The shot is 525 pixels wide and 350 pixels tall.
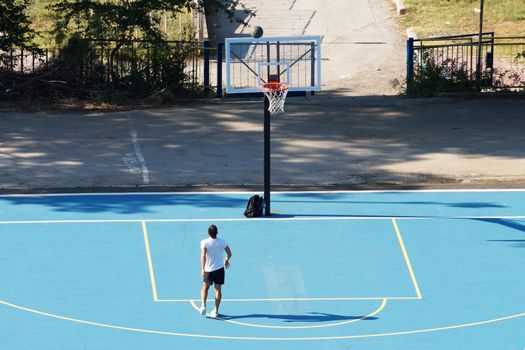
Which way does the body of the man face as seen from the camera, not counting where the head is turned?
away from the camera

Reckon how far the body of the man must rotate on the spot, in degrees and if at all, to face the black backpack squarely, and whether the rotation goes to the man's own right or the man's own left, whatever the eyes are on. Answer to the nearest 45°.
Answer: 0° — they already face it

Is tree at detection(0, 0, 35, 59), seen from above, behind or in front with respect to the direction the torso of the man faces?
in front

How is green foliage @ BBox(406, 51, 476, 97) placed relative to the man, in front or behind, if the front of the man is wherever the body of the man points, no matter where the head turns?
in front

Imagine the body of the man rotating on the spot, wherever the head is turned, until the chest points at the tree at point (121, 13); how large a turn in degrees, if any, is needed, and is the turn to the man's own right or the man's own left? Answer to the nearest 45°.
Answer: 0° — they already face it

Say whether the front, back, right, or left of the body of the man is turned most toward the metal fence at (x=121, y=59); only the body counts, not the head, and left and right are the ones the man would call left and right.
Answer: front
